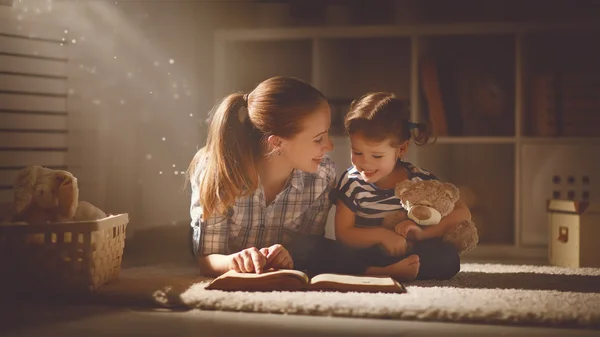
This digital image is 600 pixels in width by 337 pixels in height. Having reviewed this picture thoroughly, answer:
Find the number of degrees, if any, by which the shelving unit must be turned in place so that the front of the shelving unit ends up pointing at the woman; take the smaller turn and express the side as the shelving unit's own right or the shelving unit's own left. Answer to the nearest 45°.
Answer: approximately 45° to the shelving unit's own right

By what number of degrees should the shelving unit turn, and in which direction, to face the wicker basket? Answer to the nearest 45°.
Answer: approximately 45° to its right

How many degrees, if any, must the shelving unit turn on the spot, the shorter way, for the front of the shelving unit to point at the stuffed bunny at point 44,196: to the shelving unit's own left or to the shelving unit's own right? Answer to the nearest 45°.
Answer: approximately 45° to the shelving unit's own right

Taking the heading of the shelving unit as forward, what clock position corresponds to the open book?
The open book is roughly at 1 o'clock from the shelving unit.

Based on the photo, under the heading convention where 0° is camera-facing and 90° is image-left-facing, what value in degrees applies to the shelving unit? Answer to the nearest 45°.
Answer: approximately 0°
